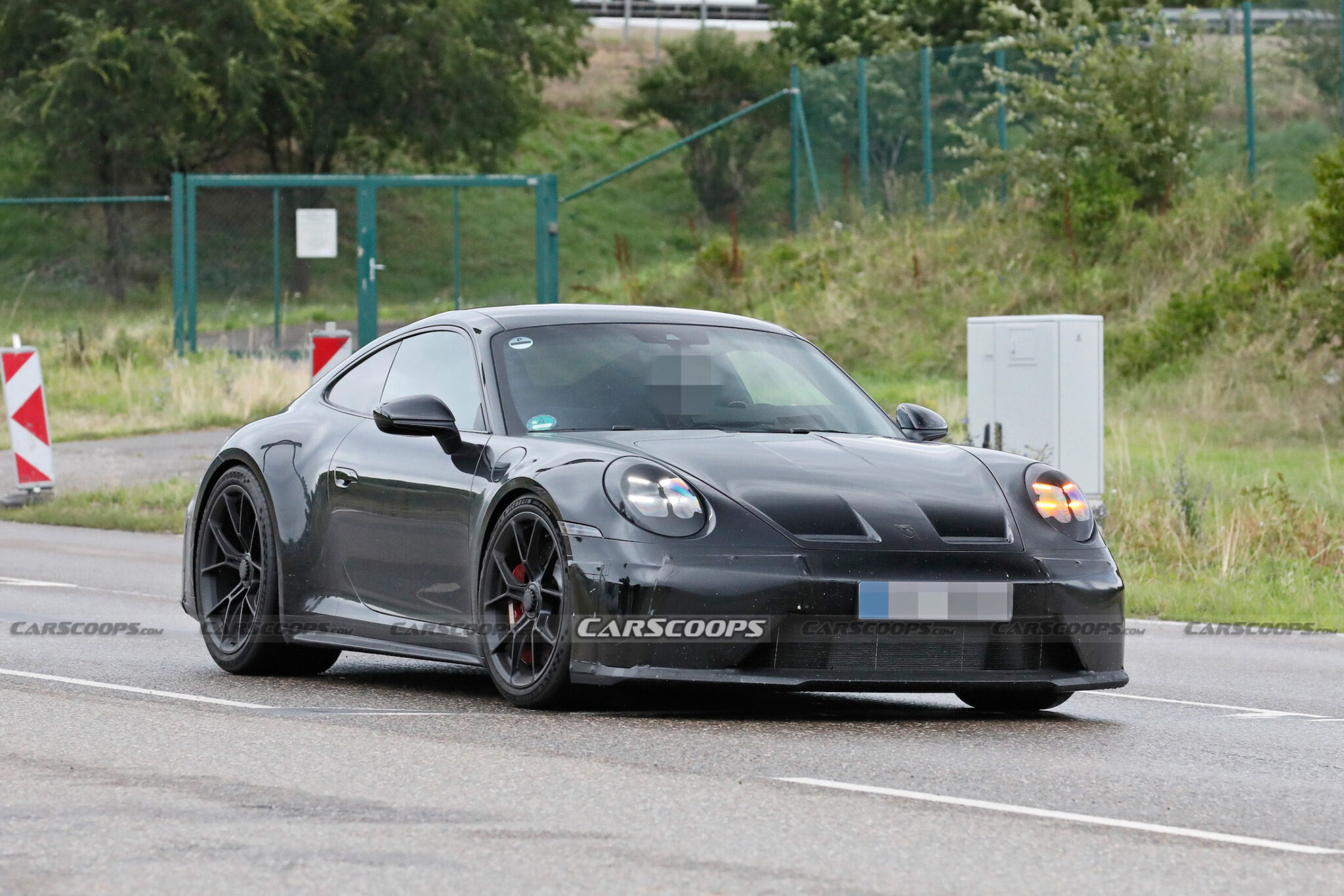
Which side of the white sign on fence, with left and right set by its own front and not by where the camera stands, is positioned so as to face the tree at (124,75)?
back

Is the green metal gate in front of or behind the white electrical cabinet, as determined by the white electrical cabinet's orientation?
behind

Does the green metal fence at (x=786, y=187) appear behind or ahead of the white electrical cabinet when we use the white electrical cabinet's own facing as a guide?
behind

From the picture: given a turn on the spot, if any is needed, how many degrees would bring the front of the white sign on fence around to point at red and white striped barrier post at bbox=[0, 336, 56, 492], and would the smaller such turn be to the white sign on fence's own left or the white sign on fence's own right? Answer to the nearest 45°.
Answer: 0° — it already faces it

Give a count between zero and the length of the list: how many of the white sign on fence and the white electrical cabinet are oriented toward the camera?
2

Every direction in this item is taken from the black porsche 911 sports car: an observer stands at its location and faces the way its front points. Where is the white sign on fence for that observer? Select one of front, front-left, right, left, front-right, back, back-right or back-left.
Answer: back-left

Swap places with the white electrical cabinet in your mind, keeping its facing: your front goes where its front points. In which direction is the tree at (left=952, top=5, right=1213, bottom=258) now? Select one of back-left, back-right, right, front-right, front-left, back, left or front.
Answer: back

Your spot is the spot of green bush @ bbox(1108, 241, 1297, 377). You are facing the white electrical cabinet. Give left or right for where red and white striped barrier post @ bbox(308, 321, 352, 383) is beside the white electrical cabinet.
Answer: right

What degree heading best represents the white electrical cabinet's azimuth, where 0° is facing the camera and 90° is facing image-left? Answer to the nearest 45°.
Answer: approximately 0°

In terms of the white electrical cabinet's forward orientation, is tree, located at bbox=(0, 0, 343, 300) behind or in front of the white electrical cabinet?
behind
